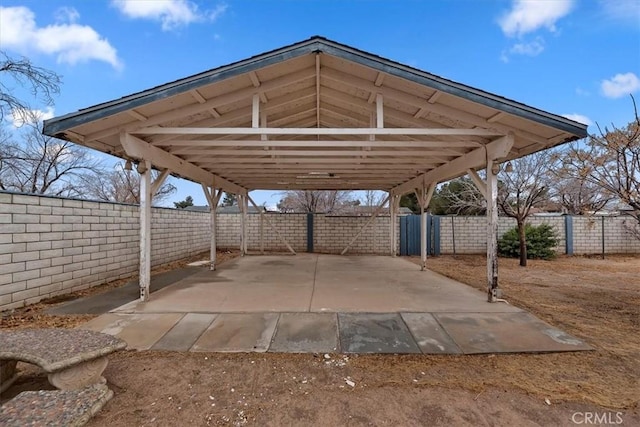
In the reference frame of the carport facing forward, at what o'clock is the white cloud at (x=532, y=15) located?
The white cloud is roughly at 8 o'clock from the carport.

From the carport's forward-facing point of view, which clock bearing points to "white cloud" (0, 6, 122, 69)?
The white cloud is roughly at 4 o'clock from the carport.

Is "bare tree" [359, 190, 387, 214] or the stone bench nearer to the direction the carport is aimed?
the stone bench

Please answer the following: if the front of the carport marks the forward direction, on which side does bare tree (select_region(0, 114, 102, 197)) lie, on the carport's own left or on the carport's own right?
on the carport's own right

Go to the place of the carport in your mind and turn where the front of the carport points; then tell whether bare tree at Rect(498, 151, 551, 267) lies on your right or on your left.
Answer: on your left

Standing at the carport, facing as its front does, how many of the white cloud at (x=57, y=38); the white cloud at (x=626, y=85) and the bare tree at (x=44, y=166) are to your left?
1

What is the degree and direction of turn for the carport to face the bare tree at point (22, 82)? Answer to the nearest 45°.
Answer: approximately 135° to its right

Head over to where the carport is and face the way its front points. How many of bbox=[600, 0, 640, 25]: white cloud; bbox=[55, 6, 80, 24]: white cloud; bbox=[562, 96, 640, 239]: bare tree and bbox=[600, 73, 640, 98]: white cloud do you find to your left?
3

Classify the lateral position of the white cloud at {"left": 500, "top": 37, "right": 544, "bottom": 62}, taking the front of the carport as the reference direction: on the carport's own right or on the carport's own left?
on the carport's own left

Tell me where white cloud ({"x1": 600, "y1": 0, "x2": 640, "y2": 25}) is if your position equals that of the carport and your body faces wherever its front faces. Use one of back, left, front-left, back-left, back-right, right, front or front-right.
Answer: left

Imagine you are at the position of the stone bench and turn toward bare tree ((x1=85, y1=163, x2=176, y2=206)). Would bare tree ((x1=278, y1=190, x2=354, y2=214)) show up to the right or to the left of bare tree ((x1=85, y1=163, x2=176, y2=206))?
right

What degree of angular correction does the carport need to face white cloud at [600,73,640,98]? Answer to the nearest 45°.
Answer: approximately 90° to its left

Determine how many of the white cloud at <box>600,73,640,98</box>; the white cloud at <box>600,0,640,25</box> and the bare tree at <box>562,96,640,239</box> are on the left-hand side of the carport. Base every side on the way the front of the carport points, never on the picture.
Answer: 3

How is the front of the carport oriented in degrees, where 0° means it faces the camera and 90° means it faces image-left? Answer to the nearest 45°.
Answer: approximately 0°

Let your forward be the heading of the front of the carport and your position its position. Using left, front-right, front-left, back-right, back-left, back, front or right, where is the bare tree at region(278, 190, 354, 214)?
back

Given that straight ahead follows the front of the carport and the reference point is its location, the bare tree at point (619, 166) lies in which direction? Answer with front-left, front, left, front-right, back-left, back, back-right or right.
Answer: left

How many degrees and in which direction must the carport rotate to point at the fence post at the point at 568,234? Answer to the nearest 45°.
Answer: approximately 135° to its left
